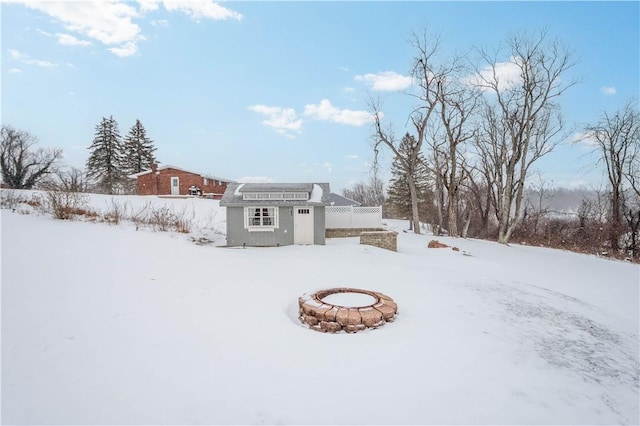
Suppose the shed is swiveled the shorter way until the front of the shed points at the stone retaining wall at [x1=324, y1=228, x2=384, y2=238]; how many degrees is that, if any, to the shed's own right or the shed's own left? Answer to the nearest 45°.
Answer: approximately 135° to the shed's own left

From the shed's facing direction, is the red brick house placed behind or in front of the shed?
behind

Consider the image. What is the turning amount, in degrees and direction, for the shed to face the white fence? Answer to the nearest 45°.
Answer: approximately 135° to its left

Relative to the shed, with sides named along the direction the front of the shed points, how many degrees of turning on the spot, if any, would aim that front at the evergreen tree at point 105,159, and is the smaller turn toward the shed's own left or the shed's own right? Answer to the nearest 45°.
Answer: approximately 135° to the shed's own right

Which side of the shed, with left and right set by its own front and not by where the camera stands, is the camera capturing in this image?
front

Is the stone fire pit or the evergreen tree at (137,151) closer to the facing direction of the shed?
the stone fire pit

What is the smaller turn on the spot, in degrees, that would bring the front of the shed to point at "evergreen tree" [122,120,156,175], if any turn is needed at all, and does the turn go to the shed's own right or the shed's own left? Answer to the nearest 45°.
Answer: approximately 135° to the shed's own right

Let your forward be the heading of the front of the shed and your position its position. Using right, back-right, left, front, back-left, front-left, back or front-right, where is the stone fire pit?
front

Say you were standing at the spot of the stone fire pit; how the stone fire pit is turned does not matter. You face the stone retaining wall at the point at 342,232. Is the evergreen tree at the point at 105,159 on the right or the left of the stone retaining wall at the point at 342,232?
left

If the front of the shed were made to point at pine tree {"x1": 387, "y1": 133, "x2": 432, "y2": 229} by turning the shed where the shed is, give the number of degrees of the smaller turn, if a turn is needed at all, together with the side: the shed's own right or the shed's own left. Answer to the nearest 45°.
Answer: approximately 135° to the shed's own left

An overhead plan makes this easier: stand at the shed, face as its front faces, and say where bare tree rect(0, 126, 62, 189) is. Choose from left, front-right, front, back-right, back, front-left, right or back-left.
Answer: back-right
